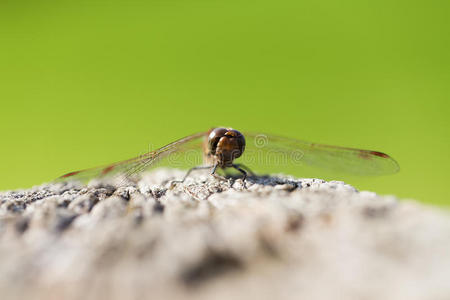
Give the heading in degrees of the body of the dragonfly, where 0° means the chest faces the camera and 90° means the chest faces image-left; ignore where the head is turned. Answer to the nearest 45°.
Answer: approximately 0°
